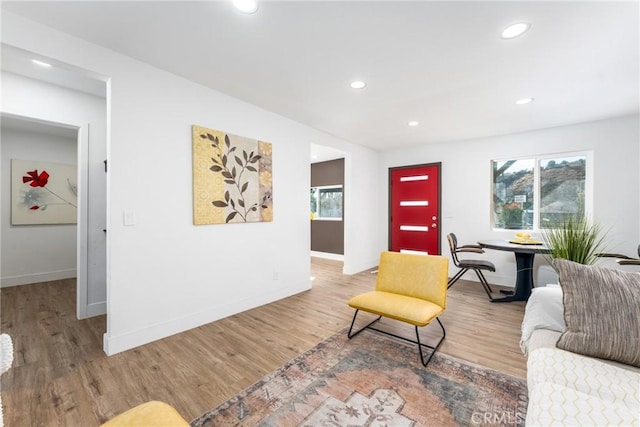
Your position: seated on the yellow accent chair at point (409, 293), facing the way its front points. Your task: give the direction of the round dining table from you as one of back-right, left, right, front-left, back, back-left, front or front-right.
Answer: back

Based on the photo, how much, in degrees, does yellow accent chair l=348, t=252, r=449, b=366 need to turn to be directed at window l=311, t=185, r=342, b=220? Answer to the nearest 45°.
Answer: approximately 90° to its right

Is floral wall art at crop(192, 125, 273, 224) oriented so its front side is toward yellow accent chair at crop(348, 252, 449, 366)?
yes

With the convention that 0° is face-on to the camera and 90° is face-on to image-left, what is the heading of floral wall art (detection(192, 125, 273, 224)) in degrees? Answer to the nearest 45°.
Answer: approximately 315°

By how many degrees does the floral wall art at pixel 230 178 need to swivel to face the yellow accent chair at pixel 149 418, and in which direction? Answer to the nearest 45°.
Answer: approximately 45° to its right

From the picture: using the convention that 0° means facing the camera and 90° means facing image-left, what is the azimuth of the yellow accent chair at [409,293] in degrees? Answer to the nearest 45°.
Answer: approximately 45°
